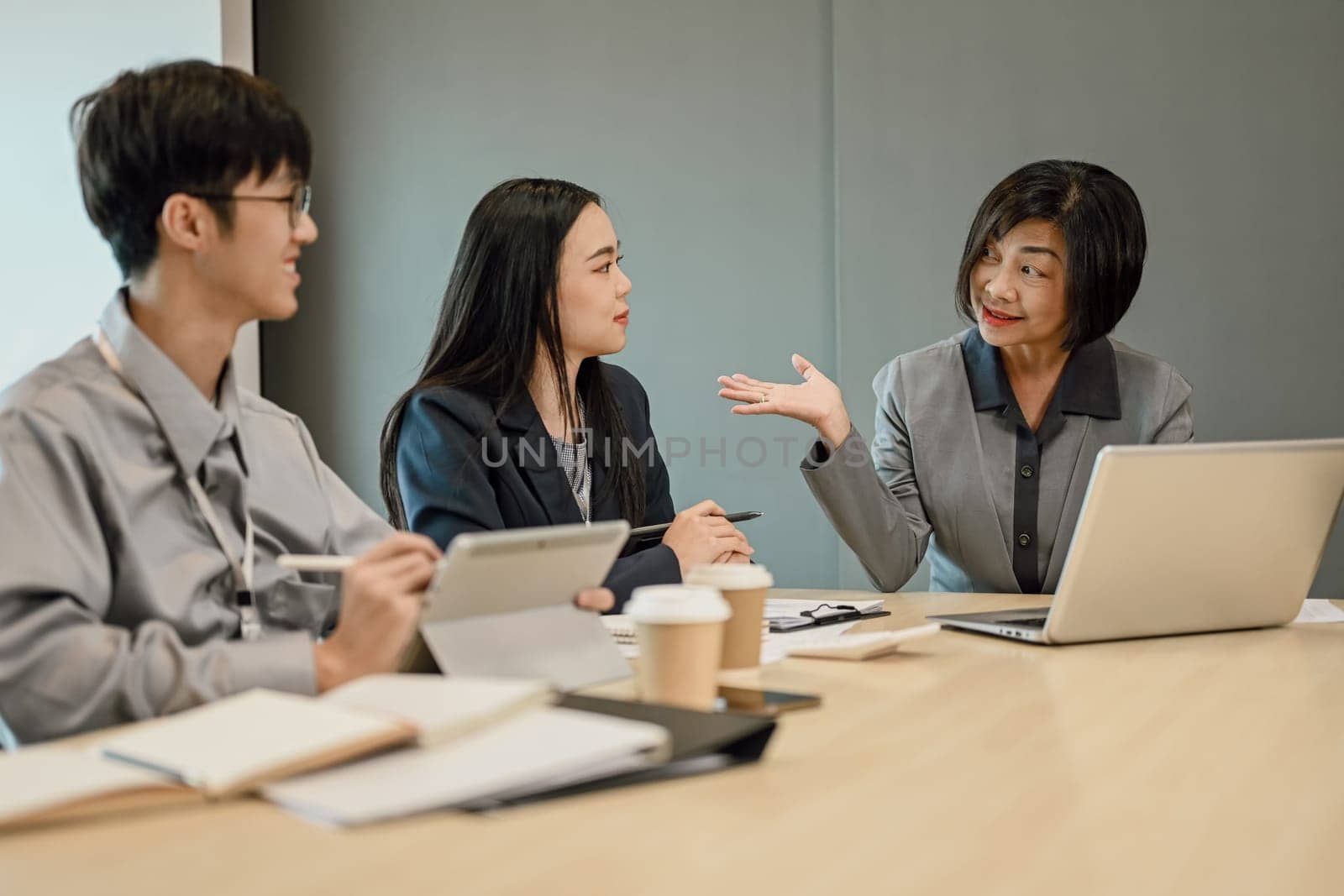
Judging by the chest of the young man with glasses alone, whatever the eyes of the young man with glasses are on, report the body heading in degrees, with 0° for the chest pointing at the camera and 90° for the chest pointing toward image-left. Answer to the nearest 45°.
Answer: approximately 315°

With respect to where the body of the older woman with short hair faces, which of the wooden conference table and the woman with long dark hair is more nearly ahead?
the wooden conference table

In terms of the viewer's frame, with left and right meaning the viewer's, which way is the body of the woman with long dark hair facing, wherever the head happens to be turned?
facing the viewer and to the right of the viewer

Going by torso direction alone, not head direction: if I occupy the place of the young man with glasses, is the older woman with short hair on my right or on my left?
on my left

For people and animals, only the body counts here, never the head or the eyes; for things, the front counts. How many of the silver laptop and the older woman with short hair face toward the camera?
1

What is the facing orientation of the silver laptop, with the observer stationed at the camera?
facing away from the viewer and to the left of the viewer

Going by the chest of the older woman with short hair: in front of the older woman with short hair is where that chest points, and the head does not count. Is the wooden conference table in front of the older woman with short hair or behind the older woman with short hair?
in front

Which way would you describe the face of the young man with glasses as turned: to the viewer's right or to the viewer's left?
to the viewer's right

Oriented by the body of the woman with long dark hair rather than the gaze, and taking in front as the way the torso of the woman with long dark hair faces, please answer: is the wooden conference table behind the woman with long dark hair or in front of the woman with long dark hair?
in front

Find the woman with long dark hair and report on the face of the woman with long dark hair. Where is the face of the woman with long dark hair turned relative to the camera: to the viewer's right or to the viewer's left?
to the viewer's right

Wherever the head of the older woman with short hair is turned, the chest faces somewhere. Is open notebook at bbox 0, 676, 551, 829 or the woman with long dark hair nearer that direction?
the open notebook

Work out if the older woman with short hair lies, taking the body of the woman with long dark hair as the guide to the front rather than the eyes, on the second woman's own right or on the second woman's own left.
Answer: on the second woman's own left
